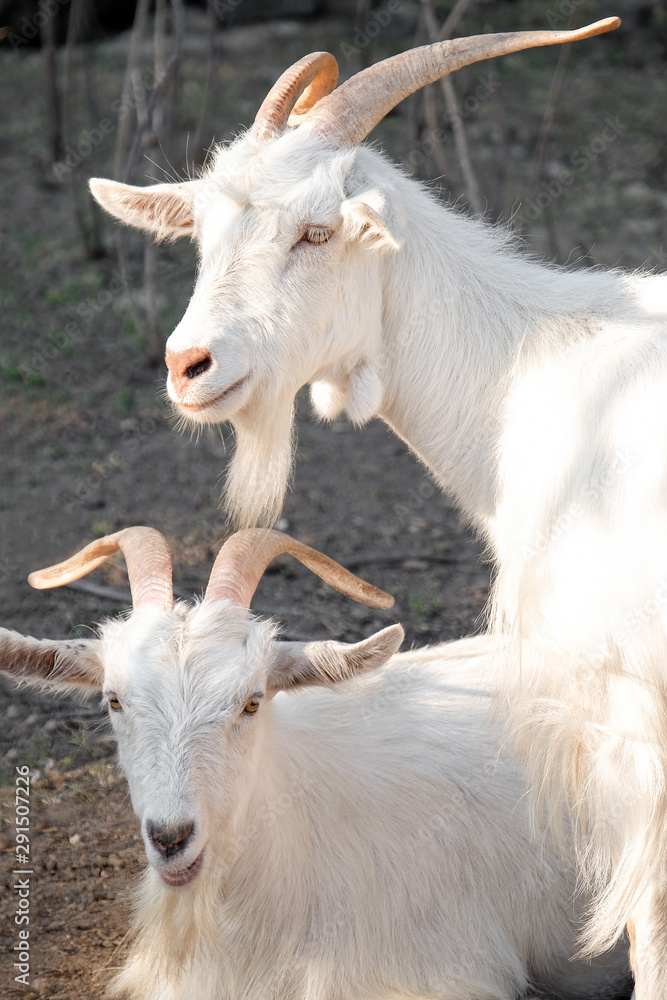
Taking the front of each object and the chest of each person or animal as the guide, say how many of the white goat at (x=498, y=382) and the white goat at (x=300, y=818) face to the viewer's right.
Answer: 0

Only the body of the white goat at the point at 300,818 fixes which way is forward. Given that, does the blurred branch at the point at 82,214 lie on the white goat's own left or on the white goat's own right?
on the white goat's own right

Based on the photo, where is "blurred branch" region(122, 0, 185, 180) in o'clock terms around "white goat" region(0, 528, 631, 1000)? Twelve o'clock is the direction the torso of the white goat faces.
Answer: The blurred branch is roughly at 4 o'clock from the white goat.

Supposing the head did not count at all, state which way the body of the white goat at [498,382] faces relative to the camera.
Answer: to the viewer's left

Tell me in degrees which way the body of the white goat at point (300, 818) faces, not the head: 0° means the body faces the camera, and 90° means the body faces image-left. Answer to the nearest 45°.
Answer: approximately 45°
